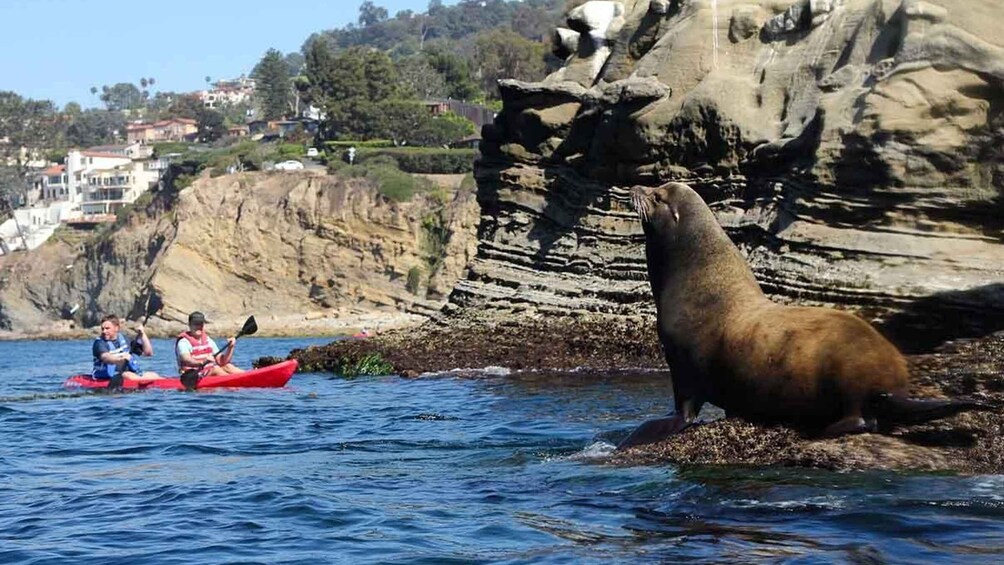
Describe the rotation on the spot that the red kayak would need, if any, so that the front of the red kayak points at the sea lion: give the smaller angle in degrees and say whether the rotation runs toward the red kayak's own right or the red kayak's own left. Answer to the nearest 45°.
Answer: approximately 90° to the red kayak's own right

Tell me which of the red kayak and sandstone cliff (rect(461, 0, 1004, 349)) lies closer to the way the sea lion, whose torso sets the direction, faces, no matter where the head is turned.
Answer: the red kayak

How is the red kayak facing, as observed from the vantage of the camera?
facing to the right of the viewer

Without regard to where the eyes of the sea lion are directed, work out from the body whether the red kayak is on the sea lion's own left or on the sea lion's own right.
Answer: on the sea lion's own right

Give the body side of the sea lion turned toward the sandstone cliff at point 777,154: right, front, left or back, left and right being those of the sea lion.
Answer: right

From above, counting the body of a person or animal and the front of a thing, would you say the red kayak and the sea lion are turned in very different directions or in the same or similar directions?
very different directions

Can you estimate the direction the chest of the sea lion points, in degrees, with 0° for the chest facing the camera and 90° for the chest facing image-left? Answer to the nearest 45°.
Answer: approximately 90°

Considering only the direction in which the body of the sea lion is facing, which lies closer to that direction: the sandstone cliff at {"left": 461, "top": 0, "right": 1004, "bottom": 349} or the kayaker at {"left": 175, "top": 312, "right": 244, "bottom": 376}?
the kayaker

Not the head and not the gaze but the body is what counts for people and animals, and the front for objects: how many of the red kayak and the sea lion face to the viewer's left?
1
